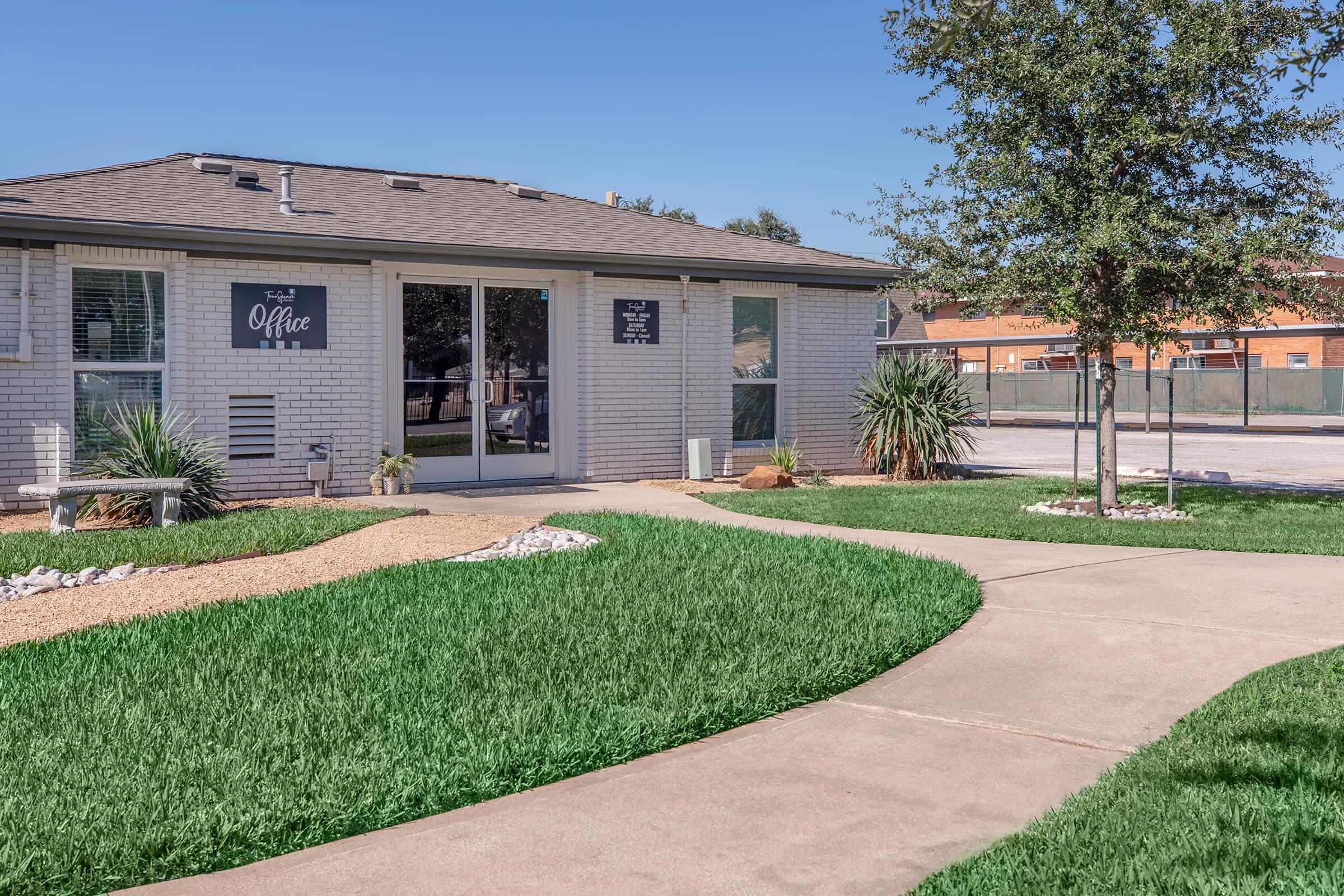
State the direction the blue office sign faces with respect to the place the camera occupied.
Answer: facing the viewer

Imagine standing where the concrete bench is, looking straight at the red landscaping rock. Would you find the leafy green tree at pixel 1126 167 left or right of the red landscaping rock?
right

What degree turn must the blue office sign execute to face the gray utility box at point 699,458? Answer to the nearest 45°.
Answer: approximately 90° to its left

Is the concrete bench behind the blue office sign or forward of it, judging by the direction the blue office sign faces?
forward

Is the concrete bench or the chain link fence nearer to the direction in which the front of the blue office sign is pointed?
the concrete bench

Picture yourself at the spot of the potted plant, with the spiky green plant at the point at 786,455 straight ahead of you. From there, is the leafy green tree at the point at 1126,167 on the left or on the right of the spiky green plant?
right

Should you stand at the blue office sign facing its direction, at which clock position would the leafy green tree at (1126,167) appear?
The leafy green tree is roughly at 10 o'clock from the blue office sign.

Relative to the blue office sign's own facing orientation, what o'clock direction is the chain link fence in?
The chain link fence is roughly at 8 o'clock from the blue office sign.

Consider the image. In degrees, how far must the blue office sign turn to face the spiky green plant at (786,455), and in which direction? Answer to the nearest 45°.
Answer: approximately 90° to its left

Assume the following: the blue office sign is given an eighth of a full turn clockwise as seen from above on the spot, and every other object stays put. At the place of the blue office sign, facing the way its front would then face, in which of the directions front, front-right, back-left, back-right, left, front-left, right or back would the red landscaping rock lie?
back-left

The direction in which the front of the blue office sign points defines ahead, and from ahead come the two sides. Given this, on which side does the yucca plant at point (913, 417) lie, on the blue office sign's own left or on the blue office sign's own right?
on the blue office sign's own left
